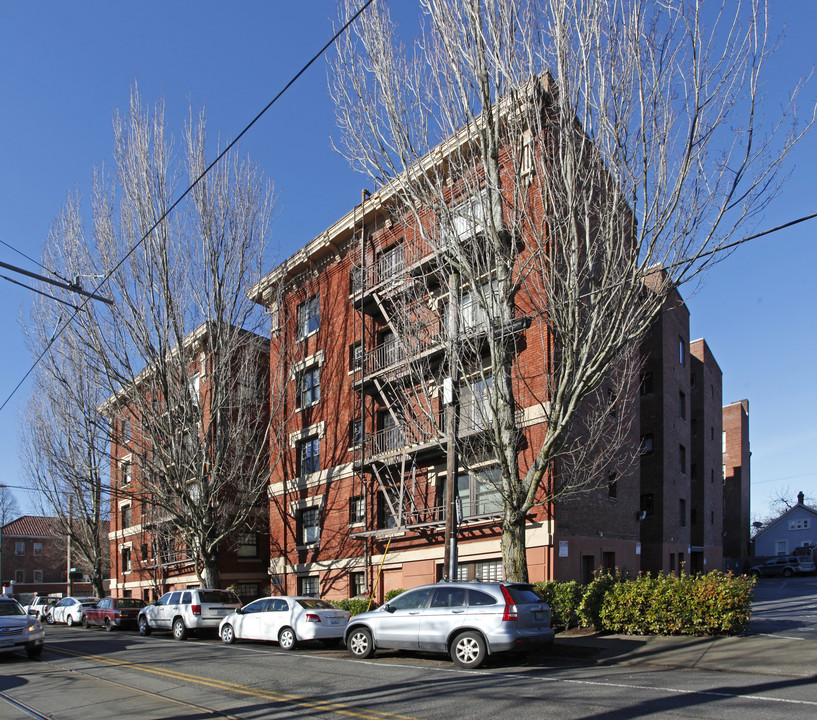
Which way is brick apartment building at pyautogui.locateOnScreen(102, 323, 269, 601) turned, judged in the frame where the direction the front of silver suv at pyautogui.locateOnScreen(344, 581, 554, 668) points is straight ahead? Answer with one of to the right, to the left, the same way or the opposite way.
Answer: to the left

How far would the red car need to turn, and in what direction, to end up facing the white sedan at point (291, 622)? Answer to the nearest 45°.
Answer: approximately 135° to its left

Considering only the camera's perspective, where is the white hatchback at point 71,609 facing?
facing away from the viewer and to the left of the viewer

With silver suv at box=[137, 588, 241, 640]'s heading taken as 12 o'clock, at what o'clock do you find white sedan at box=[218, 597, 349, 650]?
The white sedan is roughly at 7 o'clock from the silver suv.

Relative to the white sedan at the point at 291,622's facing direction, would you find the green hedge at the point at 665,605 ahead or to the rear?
to the rear

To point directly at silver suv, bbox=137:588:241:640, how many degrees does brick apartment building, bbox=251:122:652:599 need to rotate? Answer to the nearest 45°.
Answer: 0° — it already faces it

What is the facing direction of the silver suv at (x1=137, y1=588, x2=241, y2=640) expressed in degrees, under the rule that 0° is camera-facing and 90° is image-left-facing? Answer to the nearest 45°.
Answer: approximately 135°

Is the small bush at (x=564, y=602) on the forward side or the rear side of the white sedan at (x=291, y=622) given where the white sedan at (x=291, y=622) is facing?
on the rear side
